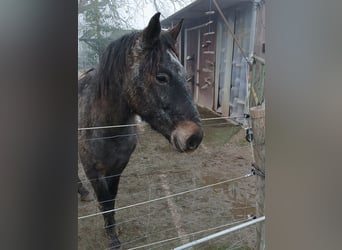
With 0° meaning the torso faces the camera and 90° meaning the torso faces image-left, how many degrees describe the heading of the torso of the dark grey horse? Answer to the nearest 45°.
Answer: approximately 315°
